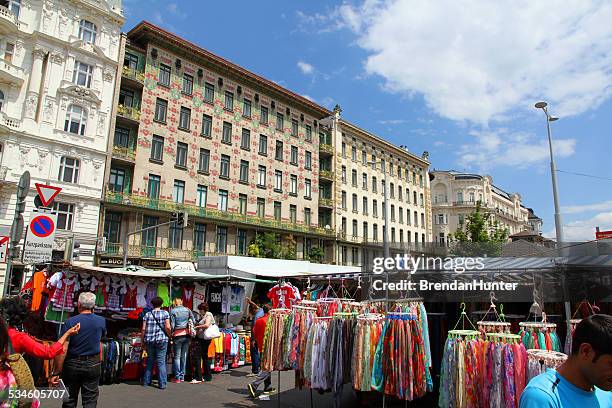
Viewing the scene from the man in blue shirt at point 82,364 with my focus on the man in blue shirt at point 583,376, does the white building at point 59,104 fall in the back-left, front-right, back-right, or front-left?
back-left

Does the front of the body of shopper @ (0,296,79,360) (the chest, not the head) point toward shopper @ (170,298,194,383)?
yes

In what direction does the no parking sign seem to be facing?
toward the camera

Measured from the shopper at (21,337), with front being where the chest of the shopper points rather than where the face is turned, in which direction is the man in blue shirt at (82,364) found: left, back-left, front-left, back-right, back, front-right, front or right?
front

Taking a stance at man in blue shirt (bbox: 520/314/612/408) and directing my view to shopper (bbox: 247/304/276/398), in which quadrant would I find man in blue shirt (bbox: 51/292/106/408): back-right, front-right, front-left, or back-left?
front-left

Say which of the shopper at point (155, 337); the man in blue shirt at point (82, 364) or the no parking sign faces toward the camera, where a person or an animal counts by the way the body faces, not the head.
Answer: the no parking sign

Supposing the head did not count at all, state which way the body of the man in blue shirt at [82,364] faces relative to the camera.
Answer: away from the camera

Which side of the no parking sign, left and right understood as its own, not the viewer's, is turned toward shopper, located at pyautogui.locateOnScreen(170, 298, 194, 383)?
left

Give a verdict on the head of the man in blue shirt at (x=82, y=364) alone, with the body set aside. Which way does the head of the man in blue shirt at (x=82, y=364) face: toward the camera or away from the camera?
away from the camera

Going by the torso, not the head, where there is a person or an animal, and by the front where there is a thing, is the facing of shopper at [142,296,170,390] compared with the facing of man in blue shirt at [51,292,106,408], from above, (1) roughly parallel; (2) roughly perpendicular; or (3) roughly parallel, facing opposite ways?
roughly parallel

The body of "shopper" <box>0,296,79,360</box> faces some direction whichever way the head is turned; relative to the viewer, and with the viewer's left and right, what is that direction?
facing away from the viewer and to the right of the viewer

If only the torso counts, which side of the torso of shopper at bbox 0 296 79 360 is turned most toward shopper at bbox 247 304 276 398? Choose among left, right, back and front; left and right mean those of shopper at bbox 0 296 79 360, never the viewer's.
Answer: front

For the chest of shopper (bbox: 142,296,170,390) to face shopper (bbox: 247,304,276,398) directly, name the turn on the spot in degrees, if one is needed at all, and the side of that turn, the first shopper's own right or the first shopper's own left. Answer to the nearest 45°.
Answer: approximately 135° to the first shopper's own right

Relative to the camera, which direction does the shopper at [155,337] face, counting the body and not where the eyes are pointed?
away from the camera

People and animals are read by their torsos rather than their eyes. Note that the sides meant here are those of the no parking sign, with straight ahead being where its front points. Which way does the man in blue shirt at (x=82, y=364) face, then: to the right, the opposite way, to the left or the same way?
the opposite way

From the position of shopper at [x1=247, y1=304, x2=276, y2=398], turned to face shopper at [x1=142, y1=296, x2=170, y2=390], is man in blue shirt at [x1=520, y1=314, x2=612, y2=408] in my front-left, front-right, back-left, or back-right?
back-left
